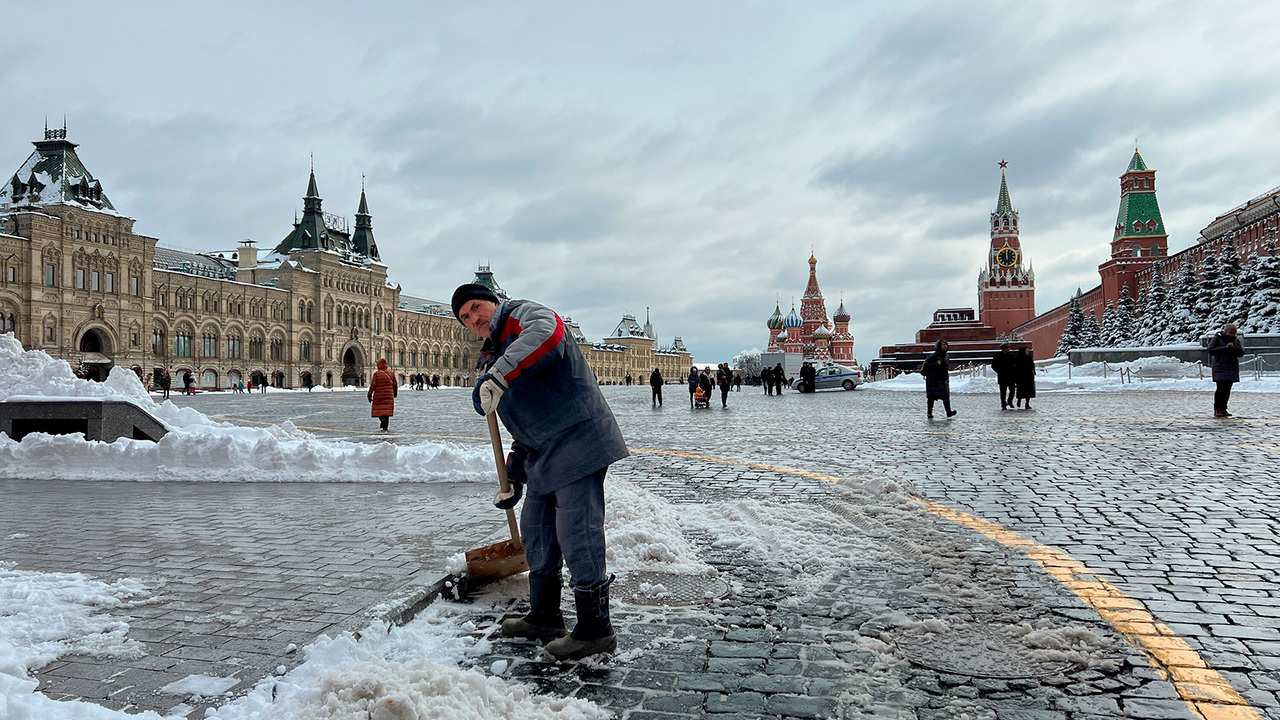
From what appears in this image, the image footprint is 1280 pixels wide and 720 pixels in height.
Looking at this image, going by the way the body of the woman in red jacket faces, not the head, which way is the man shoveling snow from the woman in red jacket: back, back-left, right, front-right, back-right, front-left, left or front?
back

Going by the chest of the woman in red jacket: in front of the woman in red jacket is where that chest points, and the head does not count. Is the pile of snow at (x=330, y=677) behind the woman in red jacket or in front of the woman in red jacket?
behind

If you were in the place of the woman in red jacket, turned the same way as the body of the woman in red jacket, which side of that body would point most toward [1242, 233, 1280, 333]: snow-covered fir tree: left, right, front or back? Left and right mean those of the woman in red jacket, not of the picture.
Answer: right

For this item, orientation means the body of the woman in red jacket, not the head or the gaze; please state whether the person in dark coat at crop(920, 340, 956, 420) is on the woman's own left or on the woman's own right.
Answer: on the woman's own right

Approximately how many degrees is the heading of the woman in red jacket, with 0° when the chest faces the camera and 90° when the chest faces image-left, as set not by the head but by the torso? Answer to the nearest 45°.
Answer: approximately 180°

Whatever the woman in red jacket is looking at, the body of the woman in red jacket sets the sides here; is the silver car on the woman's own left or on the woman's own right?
on the woman's own right

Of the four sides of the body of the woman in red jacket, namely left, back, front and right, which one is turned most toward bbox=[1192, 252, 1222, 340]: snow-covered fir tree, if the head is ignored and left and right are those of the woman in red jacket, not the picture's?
right

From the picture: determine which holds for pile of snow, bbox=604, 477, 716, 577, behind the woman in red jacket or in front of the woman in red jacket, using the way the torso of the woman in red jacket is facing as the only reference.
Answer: behind

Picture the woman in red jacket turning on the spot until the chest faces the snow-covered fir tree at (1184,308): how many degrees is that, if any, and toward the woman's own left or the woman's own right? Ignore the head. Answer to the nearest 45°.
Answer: approximately 90° to the woman's own right

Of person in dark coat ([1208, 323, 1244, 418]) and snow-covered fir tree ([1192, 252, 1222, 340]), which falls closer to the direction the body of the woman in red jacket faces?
the snow-covered fir tree

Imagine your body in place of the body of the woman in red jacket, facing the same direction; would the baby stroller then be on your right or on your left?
on your right

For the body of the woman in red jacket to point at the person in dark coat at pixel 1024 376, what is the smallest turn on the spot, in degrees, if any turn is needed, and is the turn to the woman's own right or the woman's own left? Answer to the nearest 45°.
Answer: approximately 90° to the woman's own right
